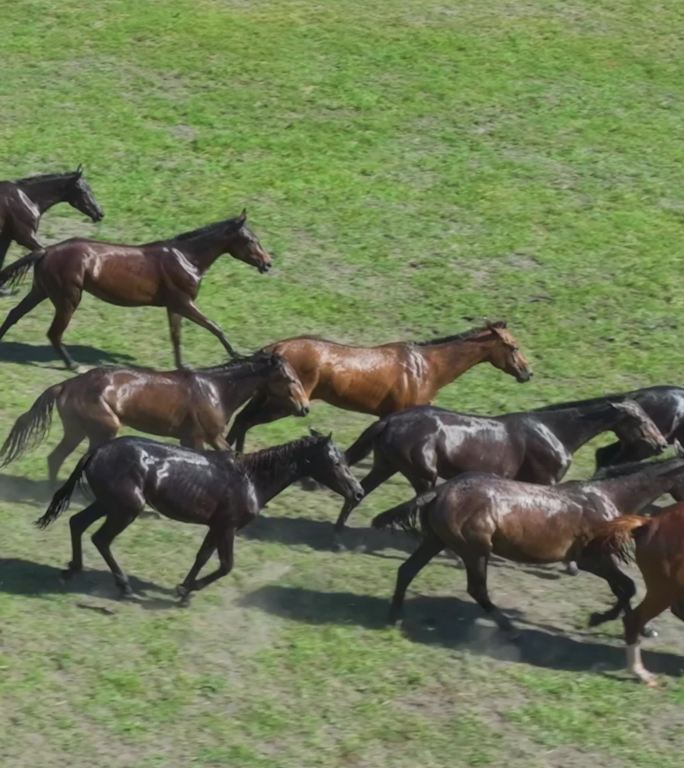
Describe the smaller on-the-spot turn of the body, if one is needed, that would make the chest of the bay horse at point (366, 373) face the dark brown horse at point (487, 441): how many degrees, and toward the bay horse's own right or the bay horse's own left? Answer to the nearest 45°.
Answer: approximately 45° to the bay horse's own right

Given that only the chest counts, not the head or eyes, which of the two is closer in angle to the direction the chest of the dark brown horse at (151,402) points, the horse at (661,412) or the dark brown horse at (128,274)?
the horse

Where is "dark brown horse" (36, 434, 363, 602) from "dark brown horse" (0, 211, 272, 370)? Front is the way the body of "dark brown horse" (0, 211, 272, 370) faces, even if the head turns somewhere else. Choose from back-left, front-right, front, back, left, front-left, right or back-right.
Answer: right

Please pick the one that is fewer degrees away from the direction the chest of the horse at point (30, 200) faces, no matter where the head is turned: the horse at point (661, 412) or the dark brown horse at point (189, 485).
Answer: the horse

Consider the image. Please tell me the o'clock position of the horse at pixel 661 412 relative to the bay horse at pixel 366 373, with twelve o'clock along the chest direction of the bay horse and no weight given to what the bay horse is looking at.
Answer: The horse is roughly at 12 o'clock from the bay horse.

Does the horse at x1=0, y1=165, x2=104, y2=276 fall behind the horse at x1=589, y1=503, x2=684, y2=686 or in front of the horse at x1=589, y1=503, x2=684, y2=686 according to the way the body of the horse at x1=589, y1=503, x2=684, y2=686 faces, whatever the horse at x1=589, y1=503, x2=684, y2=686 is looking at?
behind

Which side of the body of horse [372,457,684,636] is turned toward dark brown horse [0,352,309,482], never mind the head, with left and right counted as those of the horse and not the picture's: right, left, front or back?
back

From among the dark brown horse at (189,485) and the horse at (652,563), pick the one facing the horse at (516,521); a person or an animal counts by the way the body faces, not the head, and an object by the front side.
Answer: the dark brown horse

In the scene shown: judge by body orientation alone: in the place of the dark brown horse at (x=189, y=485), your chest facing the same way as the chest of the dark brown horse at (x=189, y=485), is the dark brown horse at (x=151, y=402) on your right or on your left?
on your left

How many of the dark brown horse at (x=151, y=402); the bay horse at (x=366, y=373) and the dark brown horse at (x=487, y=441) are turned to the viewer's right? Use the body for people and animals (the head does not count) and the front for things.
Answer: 3

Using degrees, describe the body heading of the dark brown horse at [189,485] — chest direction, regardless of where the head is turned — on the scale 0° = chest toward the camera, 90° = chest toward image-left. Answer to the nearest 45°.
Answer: approximately 270°

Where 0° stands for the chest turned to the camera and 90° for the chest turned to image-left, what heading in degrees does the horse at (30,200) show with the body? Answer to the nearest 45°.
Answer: approximately 270°

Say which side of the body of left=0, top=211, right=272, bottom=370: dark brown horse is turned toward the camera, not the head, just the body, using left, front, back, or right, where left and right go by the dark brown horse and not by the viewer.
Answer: right

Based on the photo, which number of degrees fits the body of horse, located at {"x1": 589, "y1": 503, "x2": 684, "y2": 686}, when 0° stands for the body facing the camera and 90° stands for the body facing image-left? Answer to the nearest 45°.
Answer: approximately 270°

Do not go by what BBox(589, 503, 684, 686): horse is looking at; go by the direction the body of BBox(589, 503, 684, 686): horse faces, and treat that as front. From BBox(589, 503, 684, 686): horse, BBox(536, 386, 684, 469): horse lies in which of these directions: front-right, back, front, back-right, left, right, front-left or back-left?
left

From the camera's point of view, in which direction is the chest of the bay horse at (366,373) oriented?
to the viewer's right

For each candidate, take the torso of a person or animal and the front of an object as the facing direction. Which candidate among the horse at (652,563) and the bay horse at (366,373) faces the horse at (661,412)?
the bay horse

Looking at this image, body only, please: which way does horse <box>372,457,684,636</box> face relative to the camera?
to the viewer's right

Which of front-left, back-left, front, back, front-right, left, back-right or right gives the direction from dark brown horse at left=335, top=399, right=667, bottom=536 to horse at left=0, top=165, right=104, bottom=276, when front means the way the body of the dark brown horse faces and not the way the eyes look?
back-left
